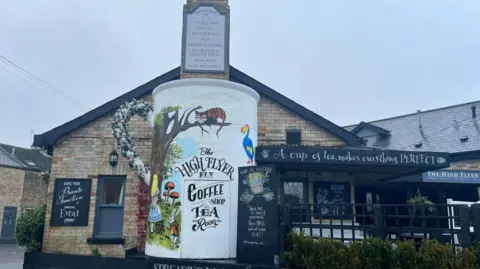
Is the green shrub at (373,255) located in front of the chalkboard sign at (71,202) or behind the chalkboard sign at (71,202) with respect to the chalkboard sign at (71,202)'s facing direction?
in front

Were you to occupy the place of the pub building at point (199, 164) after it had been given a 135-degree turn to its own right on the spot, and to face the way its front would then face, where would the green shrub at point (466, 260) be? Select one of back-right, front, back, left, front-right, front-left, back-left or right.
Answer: back

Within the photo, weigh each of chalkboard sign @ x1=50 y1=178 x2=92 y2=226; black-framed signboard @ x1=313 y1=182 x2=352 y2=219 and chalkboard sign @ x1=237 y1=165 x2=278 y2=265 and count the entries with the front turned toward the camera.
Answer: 3

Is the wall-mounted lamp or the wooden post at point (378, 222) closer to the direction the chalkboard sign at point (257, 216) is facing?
the wooden post

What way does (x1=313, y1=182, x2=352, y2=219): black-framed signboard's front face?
toward the camera

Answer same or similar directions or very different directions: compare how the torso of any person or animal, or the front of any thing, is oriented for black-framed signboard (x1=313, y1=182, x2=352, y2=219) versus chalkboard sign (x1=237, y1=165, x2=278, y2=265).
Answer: same or similar directions

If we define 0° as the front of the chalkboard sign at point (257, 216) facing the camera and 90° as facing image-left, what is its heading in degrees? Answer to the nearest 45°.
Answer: approximately 0°

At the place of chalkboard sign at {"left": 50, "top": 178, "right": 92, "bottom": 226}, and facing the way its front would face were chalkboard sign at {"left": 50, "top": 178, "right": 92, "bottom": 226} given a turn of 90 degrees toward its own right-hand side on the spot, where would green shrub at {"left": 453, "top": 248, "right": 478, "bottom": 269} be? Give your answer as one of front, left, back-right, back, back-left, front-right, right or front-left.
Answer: back-left

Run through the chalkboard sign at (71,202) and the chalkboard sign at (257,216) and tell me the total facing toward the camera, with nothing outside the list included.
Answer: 2

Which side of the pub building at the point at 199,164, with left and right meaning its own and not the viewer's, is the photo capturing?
front

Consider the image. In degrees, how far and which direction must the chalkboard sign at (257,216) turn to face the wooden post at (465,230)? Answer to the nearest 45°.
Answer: approximately 90° to its left

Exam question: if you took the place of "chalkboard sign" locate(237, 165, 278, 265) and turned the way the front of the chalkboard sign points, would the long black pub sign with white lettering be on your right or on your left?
on your left

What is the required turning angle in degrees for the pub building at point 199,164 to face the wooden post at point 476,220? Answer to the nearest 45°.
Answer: approximately 45° to its left
